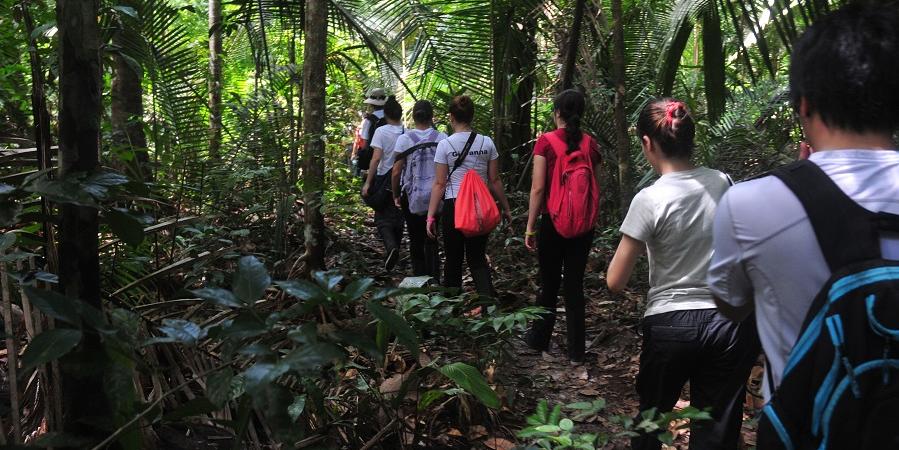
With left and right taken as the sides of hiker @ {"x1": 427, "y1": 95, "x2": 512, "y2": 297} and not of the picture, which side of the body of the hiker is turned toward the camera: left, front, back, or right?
back

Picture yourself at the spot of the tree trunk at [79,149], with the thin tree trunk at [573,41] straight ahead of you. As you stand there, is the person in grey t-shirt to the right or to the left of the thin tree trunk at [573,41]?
right

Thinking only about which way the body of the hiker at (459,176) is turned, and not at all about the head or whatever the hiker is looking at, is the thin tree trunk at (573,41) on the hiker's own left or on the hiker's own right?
on the hiker's own right

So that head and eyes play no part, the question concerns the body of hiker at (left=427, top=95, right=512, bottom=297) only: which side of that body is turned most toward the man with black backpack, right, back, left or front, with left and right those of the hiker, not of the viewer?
back

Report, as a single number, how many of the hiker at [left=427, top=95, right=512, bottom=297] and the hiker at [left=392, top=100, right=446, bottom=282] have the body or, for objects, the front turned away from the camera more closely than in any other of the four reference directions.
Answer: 2

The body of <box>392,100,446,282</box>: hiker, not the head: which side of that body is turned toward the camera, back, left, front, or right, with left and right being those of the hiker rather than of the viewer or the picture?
back

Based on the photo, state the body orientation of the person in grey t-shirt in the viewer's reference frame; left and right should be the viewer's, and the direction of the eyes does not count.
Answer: facing away from the viewer and to the left of the viewer
